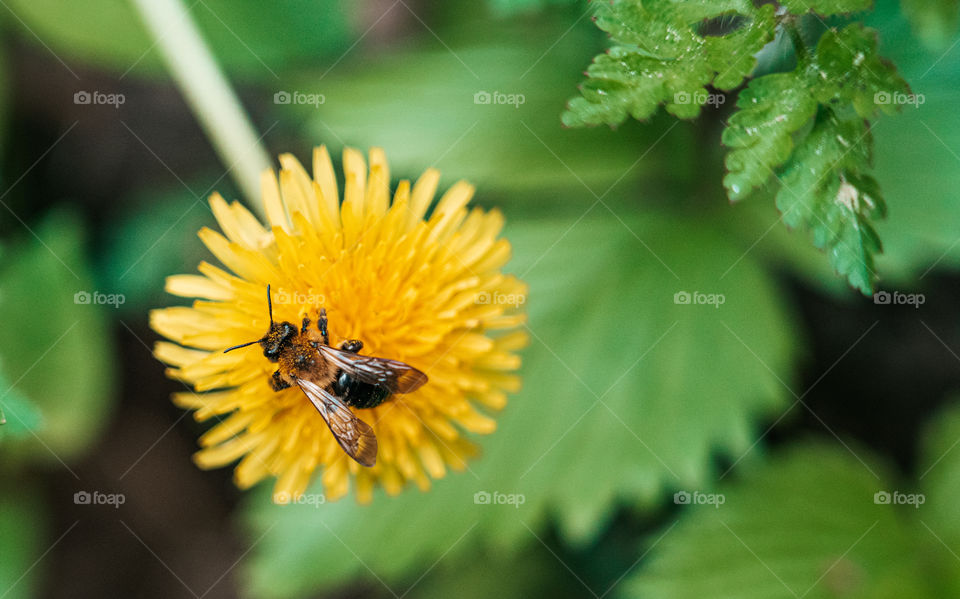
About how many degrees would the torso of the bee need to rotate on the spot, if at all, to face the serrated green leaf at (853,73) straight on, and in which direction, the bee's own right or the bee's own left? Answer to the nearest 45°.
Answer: approximately 180°

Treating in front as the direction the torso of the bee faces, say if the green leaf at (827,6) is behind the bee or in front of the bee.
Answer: behind

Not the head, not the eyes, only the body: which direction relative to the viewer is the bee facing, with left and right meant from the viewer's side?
facing away from the viewer and to the left of the viewer

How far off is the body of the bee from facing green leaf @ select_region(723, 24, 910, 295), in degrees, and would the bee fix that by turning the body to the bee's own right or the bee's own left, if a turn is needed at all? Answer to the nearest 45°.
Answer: approximately 180°

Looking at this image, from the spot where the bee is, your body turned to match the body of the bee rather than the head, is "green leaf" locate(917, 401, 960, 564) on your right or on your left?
on your right

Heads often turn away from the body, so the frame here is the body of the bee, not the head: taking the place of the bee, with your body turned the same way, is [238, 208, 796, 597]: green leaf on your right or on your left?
on your right

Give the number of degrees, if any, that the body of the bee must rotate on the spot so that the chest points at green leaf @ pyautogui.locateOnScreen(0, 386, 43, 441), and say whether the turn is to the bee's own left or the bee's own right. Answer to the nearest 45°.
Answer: approximately 45° to the bee's own left

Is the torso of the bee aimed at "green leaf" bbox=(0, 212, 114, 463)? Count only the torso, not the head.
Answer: yes

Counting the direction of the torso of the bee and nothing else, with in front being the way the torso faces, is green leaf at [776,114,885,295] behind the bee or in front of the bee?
behind
